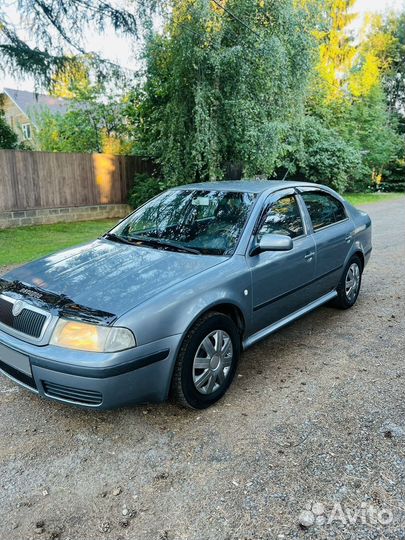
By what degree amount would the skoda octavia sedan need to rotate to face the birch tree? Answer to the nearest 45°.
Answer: approximately 135° to its right

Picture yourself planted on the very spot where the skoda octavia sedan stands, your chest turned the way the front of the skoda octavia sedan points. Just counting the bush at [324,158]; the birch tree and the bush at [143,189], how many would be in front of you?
0

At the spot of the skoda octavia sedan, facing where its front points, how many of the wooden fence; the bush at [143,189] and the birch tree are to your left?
0

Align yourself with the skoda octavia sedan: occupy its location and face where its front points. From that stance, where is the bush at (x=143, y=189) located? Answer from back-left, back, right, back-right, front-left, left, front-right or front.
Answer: back-right

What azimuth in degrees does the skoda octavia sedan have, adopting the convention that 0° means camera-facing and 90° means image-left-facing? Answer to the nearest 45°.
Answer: approximately 45°

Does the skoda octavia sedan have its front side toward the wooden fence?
no

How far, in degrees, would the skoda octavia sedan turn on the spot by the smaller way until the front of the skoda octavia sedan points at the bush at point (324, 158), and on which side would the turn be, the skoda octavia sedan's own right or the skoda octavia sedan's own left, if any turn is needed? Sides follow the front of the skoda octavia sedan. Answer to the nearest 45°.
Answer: approximately 135° to the skoda octavia sedan's own right
